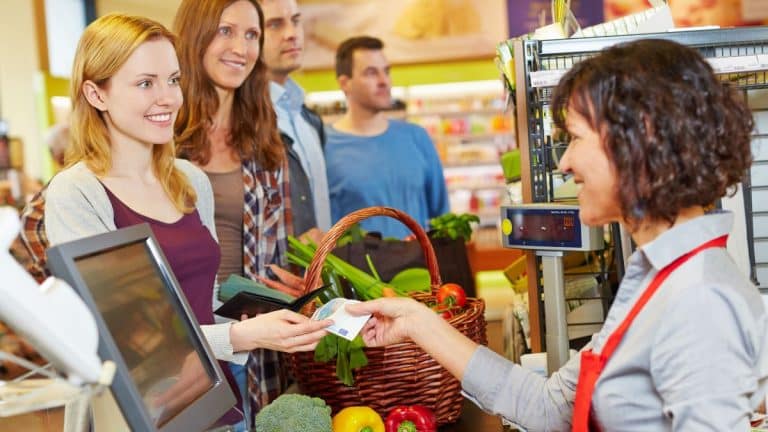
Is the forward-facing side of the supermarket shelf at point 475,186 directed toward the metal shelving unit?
yes

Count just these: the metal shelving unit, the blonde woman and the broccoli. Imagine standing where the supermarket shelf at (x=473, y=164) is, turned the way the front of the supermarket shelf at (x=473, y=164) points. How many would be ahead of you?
3

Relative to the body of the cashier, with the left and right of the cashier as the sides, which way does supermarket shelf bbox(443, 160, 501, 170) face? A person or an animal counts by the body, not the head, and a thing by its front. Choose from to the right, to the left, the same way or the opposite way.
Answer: to the left

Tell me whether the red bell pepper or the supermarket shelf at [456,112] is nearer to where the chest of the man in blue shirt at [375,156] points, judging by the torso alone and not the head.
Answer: the red bell pepper

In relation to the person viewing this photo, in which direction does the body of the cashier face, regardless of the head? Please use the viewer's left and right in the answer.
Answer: facing to the left of the viewer

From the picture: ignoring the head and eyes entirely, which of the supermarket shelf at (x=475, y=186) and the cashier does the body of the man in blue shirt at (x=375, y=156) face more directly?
the cashier

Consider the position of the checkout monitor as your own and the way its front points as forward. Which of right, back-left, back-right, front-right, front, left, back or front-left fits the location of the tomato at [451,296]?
left

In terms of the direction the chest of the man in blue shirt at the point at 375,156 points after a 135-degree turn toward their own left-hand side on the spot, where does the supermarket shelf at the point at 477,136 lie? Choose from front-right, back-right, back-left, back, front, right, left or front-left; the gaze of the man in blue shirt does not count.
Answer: front-left

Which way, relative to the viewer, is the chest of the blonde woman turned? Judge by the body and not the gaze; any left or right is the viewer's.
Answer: facing the viewer and to the right of the viewer

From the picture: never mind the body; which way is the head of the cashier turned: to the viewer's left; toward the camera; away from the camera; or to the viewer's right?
to the viewer's left

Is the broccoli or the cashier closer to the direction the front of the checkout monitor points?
the cashier

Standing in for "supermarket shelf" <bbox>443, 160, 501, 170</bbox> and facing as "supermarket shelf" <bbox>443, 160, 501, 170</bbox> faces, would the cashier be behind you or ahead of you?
ahead

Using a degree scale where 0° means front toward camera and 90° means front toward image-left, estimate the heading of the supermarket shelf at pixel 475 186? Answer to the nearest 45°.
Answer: approximately 0°
